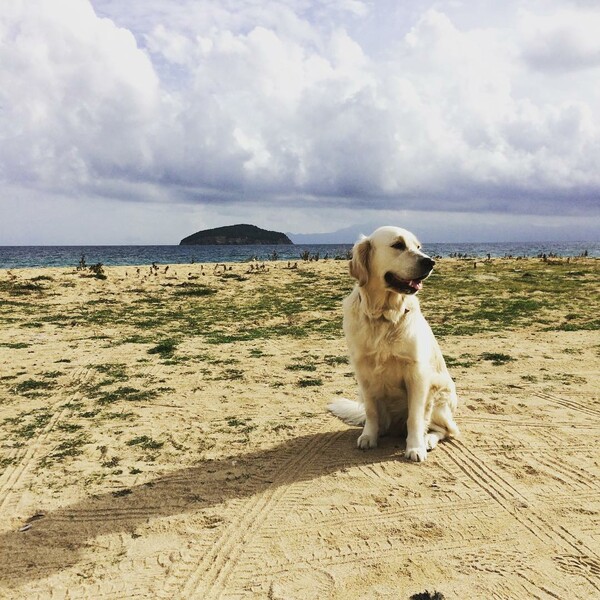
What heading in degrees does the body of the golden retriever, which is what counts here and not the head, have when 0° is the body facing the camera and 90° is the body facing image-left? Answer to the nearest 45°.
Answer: approximately 45°

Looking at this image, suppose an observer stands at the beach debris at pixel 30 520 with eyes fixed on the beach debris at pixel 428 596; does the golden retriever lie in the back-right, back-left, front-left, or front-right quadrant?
front-left

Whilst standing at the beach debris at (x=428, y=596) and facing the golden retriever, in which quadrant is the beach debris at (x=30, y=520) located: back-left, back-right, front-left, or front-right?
front-left

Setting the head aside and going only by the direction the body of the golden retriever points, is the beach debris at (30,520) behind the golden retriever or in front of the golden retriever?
in front

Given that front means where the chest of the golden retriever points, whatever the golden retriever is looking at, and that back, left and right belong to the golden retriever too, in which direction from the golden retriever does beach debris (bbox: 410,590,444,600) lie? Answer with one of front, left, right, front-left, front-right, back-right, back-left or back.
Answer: front-left
